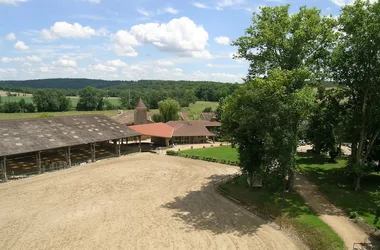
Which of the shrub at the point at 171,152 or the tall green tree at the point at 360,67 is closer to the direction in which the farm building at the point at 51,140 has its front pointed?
the tall green tree

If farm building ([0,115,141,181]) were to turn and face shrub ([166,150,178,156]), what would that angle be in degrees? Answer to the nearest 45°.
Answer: approximately 45° to its left

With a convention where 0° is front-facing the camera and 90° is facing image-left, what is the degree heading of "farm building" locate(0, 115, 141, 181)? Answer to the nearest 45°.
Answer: approximately 315°
